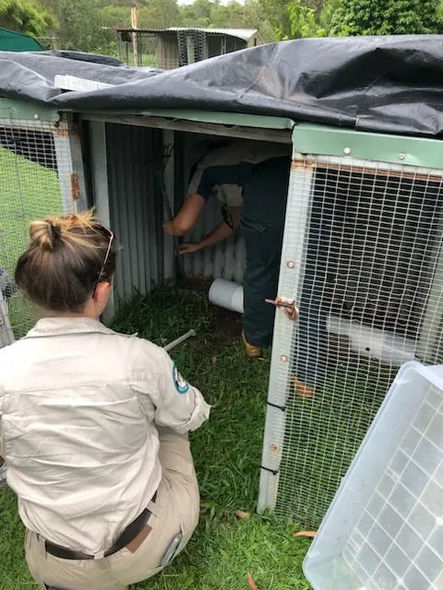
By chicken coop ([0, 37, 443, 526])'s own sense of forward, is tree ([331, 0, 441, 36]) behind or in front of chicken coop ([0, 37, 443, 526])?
behind

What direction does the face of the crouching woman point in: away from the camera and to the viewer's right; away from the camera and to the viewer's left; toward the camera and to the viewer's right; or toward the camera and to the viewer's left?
away from the camera and to the viewer's right

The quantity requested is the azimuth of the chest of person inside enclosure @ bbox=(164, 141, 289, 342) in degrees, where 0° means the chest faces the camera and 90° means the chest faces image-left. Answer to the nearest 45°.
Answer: approximately 90°
